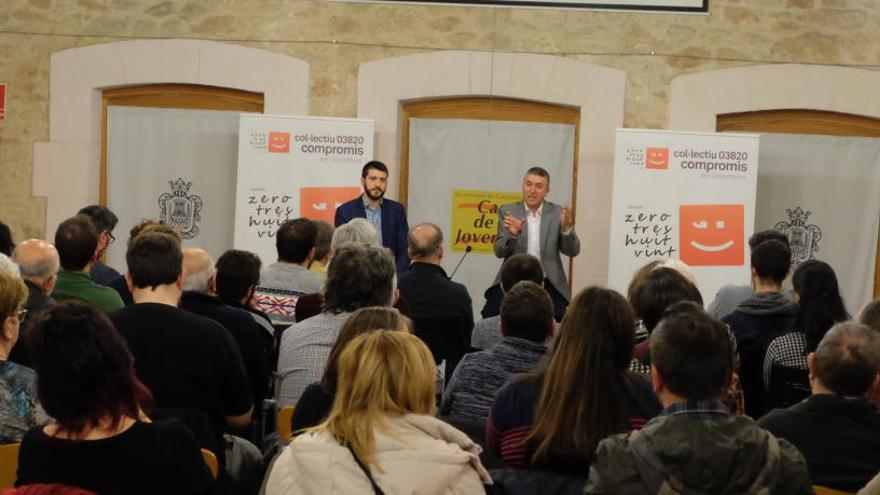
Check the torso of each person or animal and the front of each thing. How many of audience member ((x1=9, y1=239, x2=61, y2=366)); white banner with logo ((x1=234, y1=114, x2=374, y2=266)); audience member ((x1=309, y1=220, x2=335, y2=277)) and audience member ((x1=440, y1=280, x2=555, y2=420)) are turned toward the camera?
1

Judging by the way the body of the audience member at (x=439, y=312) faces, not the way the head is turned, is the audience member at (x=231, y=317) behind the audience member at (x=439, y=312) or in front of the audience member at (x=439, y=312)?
behind

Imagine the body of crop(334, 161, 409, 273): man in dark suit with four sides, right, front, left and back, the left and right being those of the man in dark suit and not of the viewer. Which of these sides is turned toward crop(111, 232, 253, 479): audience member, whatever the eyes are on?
front

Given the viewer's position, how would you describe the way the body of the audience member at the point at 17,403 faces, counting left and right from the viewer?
facing away from the viewer and to the right of the viewer

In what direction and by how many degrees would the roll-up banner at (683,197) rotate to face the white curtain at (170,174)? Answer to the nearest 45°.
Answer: approximately 90° to its right

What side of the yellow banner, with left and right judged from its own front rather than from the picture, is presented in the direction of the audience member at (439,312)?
front

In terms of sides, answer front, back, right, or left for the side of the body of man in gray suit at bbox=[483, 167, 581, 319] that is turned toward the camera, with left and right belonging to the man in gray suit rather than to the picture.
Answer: front

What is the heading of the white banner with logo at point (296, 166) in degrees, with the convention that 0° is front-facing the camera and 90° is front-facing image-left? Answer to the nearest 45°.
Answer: approximately 0°

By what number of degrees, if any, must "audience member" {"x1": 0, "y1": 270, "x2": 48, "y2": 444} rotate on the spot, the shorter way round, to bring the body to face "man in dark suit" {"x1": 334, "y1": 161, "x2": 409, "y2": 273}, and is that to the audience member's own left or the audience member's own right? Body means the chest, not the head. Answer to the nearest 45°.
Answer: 0° — they already face them

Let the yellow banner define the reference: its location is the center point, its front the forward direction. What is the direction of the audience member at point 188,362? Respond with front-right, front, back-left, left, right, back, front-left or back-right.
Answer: front

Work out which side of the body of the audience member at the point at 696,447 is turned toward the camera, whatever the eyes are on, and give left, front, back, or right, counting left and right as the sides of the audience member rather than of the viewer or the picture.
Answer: back

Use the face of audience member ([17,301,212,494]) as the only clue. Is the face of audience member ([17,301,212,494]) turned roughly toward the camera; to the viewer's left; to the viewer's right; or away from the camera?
away from the camera

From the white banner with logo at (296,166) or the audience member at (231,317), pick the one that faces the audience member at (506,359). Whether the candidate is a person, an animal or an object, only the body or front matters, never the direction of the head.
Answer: the white banner with logo

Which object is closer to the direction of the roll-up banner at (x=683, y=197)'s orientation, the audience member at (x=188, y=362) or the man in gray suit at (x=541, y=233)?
the audience member

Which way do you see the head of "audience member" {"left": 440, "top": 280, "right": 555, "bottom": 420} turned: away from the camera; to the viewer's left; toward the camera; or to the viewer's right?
away from the camera
